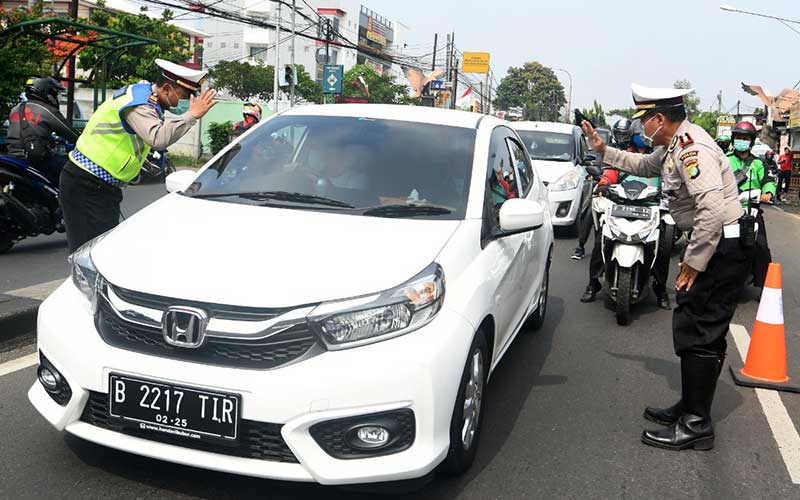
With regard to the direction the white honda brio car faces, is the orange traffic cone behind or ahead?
behind

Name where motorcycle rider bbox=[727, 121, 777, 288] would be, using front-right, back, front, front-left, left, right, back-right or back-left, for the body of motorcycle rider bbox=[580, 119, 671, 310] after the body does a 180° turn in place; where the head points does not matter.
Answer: front-right

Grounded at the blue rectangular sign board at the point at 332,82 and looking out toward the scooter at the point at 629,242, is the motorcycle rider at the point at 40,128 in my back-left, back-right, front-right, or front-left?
front-right

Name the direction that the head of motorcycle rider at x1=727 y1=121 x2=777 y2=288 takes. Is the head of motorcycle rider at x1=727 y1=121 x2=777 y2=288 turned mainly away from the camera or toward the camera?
toward the camera

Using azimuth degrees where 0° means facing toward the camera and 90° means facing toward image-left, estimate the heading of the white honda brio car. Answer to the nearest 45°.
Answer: approximately 45°

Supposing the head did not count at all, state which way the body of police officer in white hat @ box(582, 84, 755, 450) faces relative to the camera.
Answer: to the viewer's left

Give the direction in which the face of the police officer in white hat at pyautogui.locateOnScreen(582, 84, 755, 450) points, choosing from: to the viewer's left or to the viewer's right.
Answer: to the viewer's left

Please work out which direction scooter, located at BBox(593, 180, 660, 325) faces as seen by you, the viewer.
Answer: facing the viewer

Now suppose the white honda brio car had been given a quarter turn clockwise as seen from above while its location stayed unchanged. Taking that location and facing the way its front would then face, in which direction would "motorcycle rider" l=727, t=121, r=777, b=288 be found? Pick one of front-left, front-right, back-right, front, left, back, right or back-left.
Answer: right

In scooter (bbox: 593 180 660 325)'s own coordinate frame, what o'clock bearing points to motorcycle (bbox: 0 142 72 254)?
The motorcycle is roughly at 3 o'clock from the scooter.

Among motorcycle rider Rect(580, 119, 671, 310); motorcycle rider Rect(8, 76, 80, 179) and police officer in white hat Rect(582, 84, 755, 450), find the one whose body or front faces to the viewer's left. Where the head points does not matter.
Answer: the police officer in white hat

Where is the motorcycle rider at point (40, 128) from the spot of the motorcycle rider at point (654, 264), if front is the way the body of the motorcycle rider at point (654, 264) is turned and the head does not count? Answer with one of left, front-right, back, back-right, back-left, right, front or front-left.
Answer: right

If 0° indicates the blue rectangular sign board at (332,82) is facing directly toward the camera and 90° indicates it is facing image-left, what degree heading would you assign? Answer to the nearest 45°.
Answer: approximately 0°

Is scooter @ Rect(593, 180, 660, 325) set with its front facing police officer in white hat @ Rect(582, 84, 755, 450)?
yes
